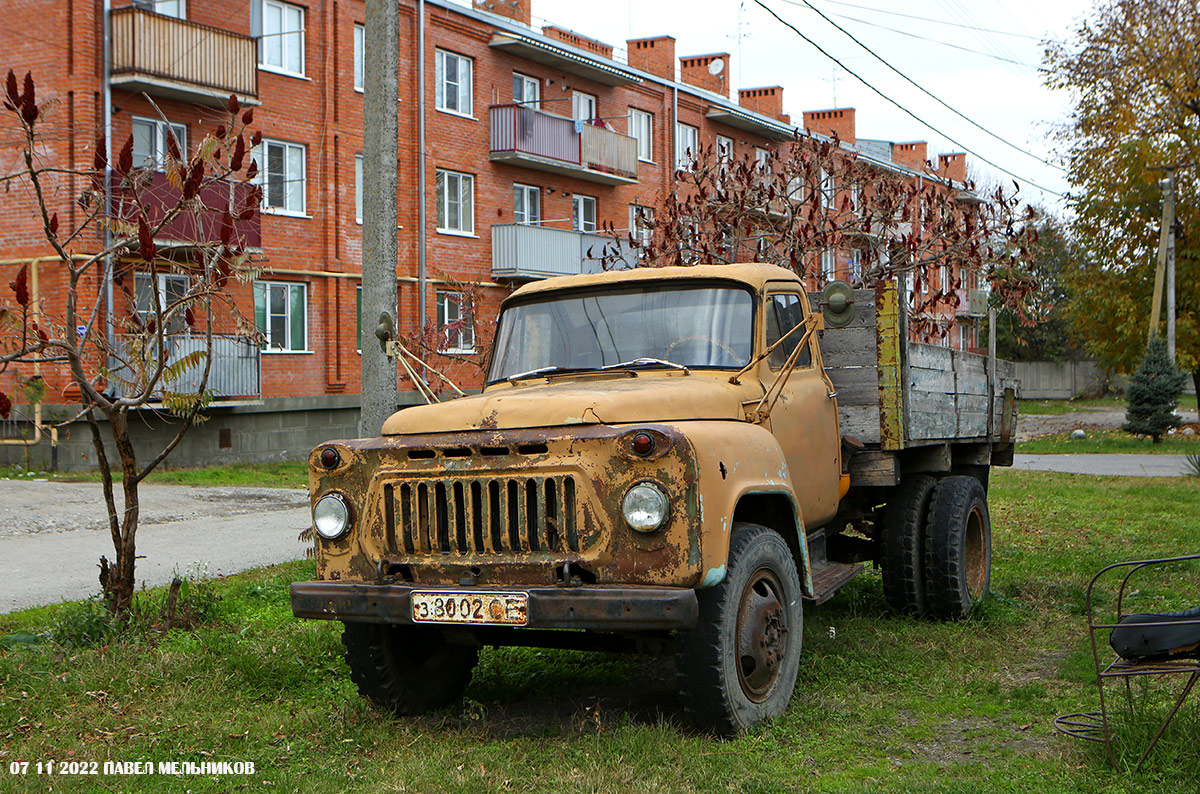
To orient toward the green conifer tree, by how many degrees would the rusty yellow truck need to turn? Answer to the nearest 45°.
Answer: approximately 180°

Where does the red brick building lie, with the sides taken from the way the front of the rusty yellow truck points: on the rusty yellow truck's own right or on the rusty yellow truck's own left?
on the rusty yellow truck's own right

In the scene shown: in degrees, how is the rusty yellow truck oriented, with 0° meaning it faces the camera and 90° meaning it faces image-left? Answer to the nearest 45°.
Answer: approximately 45°

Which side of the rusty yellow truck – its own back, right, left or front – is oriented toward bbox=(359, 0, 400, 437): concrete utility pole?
right

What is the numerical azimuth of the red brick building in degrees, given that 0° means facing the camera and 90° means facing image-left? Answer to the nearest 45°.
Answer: approximately 315°

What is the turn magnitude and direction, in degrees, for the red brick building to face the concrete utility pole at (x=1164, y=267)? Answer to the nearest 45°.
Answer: approximately 45° to its left

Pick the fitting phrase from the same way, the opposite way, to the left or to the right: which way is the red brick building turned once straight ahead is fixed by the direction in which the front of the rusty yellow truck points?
to the left

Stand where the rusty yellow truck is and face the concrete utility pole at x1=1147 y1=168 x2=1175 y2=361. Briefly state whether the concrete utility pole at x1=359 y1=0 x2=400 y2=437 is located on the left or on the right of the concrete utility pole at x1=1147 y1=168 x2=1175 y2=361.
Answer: left

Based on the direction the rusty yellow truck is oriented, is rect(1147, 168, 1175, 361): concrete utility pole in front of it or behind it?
behind

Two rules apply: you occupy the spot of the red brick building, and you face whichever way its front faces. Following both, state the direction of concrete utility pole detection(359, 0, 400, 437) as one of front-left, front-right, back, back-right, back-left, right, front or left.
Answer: front-right
